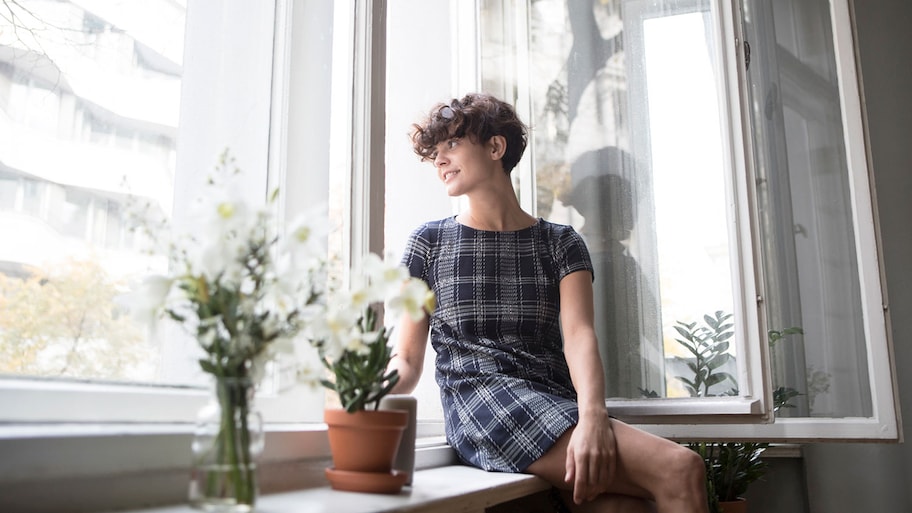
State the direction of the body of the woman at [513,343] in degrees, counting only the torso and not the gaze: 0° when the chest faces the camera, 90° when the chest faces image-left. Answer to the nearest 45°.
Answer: approximately 0°

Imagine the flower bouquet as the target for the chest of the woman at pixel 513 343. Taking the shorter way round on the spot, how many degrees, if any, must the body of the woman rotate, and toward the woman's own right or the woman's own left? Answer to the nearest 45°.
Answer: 0° — they already face it

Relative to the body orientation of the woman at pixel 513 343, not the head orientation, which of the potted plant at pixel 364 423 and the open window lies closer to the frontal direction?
the potted plant

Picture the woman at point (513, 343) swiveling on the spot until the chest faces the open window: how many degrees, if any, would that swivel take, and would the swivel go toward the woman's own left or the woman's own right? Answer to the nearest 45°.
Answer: approximately 135° to the woman's own left
